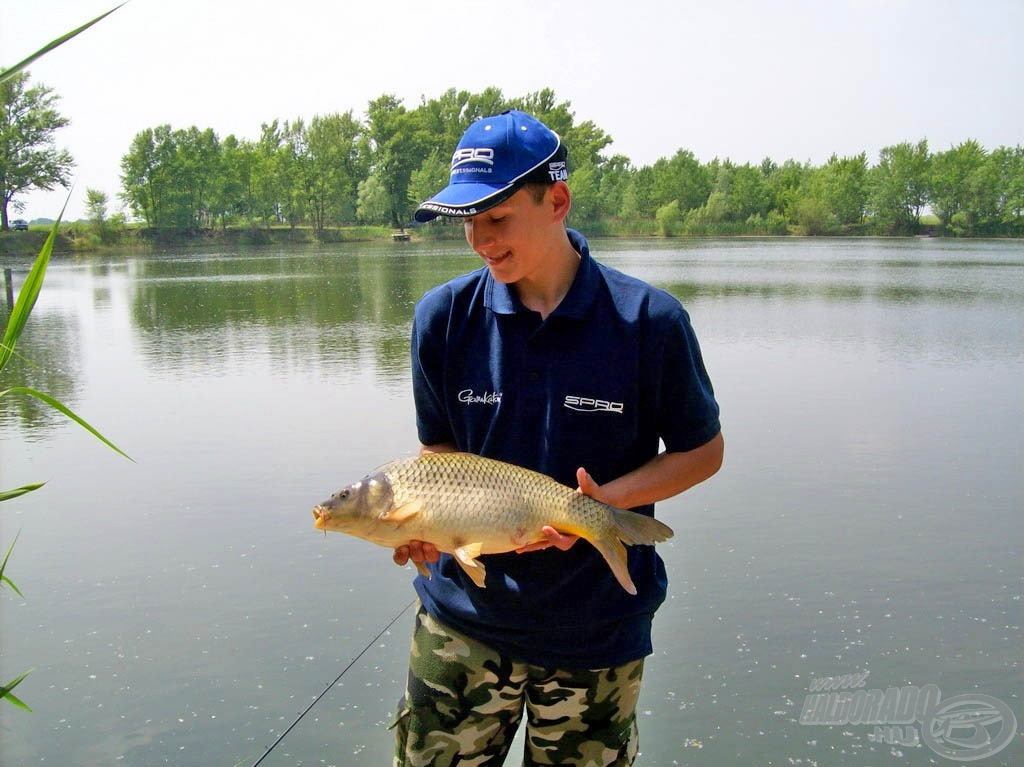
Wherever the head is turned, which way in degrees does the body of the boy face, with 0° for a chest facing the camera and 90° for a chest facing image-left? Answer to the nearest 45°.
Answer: approximately 0°

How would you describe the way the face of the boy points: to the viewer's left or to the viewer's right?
to the viewer's left

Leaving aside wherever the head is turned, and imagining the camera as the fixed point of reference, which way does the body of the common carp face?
to the viewer's left
